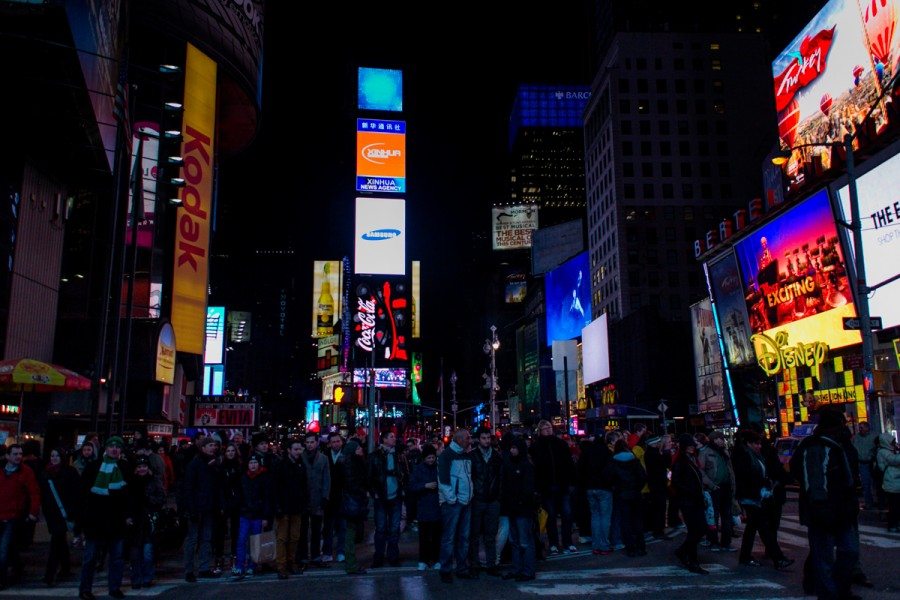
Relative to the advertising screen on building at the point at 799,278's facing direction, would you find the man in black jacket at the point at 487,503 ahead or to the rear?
ahead

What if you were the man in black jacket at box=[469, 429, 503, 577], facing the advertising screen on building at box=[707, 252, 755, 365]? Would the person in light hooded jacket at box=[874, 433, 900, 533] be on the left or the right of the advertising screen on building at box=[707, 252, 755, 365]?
right

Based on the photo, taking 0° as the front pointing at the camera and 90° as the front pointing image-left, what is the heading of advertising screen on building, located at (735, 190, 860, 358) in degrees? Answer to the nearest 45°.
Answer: approximately 45°

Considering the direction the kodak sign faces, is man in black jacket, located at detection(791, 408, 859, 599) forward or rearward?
forward

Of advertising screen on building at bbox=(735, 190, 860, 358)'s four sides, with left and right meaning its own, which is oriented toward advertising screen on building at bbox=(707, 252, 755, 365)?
right

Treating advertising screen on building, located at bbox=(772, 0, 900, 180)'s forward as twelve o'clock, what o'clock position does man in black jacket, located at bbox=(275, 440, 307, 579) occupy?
The man in black jacket is roughly at 11 o'clock from the advertising screen on building.

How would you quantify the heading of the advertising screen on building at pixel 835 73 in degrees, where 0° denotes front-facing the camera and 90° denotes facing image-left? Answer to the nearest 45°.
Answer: approximately 45°

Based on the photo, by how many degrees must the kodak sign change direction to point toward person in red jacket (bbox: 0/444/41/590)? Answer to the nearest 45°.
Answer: approximately 45° to its right

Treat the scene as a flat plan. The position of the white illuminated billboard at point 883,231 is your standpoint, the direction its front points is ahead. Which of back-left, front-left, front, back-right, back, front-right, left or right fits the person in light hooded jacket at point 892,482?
front-left
